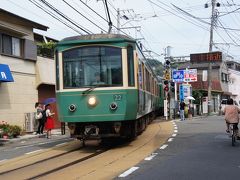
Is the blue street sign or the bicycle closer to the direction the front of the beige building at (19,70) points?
the bicycle

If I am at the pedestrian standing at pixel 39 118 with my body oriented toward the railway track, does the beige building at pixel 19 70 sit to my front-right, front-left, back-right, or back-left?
back-right

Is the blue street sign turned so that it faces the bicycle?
yes
